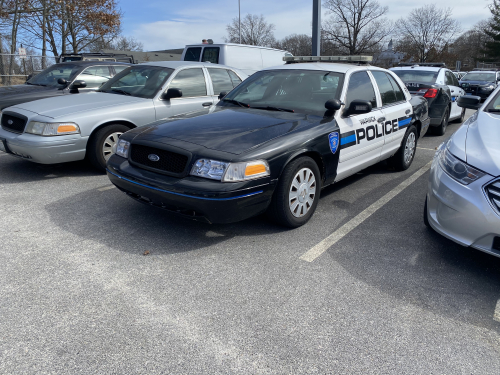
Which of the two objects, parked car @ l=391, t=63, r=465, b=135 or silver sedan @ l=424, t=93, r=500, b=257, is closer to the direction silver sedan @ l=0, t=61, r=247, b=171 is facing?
the silver sedan

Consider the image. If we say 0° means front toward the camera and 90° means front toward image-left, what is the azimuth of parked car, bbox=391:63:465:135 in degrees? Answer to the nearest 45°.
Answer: approximately 225°

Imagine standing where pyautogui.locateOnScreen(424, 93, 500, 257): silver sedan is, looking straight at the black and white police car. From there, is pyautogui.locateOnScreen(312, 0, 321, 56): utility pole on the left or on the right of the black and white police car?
right

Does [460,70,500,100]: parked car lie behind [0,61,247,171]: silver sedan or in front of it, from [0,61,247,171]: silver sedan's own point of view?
behind

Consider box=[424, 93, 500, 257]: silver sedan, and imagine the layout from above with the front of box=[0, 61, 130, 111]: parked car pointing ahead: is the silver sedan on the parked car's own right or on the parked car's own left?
on the parked car's own left

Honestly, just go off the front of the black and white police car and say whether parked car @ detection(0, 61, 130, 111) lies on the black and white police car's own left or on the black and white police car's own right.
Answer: on the black and white police car's own right

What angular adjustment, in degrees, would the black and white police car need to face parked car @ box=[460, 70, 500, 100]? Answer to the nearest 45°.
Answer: approximately 180°

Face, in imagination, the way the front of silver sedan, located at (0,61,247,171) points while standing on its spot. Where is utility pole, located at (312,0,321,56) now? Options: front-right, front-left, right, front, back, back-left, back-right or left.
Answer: back

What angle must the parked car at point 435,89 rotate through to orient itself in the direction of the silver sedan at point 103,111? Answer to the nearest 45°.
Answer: approximately 180°
